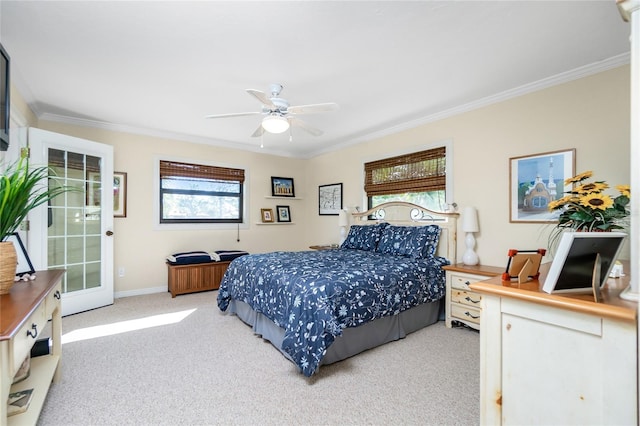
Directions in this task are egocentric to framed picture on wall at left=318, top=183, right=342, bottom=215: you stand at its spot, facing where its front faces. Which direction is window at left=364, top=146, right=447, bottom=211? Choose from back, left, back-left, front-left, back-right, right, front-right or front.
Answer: left

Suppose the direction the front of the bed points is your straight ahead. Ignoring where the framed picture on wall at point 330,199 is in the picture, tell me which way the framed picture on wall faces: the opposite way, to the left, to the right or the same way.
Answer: the same way

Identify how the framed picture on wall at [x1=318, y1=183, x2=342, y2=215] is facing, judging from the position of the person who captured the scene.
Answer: facing the viewer and to the left of the viewer

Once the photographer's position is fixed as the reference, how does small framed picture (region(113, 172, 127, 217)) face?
facing the viewer

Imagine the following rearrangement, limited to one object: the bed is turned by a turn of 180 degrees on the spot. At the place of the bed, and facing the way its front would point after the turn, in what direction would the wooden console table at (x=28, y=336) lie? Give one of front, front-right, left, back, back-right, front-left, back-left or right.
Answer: back

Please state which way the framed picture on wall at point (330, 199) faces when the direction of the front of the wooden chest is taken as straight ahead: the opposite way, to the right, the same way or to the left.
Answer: to the right

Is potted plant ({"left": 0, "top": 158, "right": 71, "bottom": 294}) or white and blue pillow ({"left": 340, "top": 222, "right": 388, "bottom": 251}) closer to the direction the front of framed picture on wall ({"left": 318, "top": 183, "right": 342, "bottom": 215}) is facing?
the potted plant

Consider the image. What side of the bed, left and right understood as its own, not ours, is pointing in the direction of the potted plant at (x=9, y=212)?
front

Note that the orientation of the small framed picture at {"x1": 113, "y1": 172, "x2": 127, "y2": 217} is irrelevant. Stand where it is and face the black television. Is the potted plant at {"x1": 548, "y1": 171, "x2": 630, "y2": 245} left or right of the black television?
left

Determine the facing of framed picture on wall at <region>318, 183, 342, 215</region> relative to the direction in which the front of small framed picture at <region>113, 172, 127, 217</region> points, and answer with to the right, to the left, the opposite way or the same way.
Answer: to the right

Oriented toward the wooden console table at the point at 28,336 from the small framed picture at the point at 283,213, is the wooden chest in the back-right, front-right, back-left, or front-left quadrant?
front-right

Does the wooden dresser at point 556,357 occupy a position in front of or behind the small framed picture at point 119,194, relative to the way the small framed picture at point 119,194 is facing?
in front

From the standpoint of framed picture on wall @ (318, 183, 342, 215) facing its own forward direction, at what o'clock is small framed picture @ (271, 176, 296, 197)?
The small framed picture is roughly at 2 o'clock from the framed picture on wall.
